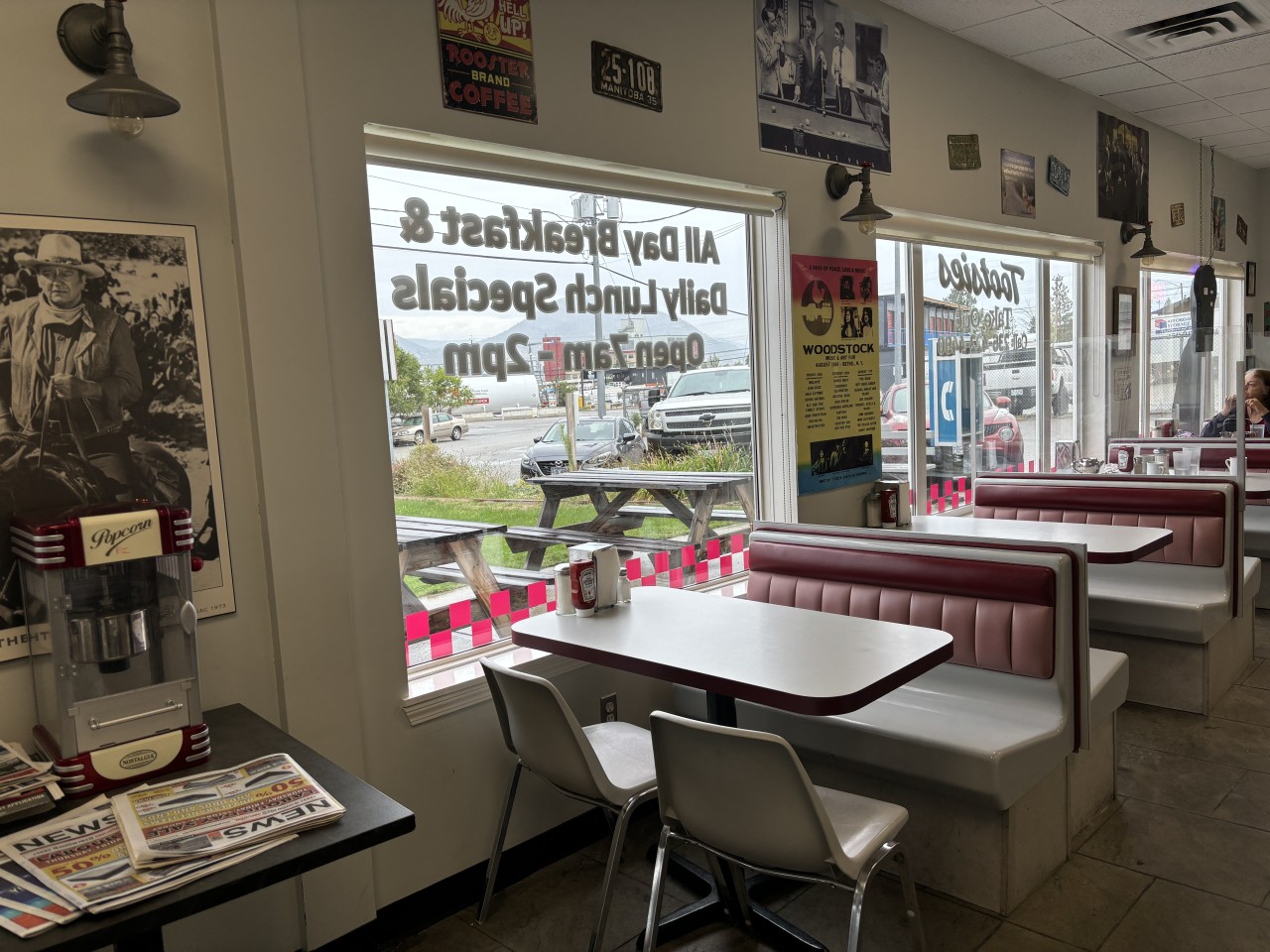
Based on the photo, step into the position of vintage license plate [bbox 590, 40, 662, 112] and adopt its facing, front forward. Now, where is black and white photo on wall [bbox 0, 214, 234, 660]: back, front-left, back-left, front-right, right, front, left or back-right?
right

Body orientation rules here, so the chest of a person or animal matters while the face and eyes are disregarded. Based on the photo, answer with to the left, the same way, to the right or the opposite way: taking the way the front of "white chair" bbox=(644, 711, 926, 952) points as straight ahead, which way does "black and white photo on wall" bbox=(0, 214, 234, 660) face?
to the right

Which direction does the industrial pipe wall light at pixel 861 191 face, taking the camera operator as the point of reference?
facing the viewer and to the right of the viewer

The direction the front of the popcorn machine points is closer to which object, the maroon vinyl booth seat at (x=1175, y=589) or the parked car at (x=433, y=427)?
the maroon vinyl booth seat

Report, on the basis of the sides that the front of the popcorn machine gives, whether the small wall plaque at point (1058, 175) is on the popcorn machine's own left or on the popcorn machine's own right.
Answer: on the popcorn machine's own left

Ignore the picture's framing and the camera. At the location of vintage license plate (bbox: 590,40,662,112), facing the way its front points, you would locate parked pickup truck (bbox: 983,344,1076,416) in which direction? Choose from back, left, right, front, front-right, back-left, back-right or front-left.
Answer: left

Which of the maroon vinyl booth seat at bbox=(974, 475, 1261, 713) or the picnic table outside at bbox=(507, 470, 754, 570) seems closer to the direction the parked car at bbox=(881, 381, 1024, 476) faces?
the maroon vinyl booth seat

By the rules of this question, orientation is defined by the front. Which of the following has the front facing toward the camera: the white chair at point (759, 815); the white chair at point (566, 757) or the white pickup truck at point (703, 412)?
the white pickup truck

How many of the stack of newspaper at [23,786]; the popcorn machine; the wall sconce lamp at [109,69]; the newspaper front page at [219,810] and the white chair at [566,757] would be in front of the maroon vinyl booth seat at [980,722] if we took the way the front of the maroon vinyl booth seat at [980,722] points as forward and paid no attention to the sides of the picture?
5

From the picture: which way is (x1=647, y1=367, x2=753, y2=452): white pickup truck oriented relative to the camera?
toward the camera

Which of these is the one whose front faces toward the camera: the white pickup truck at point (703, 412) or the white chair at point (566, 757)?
the white pickup truck

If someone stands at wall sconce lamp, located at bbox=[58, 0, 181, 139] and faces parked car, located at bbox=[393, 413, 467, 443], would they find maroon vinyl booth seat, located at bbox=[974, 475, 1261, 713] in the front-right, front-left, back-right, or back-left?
front-right

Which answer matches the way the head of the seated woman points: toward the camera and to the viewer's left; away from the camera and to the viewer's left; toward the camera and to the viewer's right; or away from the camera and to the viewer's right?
toward the camera and to the viewer's left

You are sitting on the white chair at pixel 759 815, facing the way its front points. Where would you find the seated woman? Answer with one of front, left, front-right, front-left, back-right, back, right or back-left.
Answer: front

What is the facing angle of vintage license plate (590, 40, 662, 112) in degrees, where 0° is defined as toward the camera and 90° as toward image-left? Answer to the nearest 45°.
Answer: approximately 315°

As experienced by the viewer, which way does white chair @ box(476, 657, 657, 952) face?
facing away from the viewer and to the right of the viewer

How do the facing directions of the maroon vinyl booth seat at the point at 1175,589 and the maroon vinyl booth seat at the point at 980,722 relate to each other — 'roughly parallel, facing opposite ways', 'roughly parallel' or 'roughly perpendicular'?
roughly parallel

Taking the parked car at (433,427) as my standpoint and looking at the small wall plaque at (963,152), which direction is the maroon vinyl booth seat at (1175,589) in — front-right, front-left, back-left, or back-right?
front-right

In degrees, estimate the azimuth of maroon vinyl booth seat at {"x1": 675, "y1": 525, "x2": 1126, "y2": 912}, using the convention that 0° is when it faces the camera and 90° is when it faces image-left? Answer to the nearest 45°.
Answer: approximately 45°
